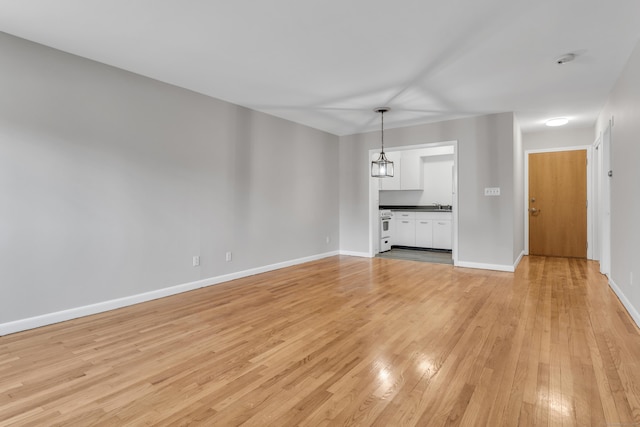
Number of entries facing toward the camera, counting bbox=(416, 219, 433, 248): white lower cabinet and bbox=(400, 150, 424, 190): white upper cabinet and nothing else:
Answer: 2

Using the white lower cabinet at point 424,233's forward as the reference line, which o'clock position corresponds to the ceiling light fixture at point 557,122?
The ceiling light fixture is roughly at 10 o'clock from the white lower cabinet.

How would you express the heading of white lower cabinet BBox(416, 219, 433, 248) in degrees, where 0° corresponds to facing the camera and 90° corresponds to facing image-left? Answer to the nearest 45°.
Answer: approximately 0°

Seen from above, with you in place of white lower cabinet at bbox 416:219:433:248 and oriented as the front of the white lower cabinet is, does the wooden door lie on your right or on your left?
on your left
